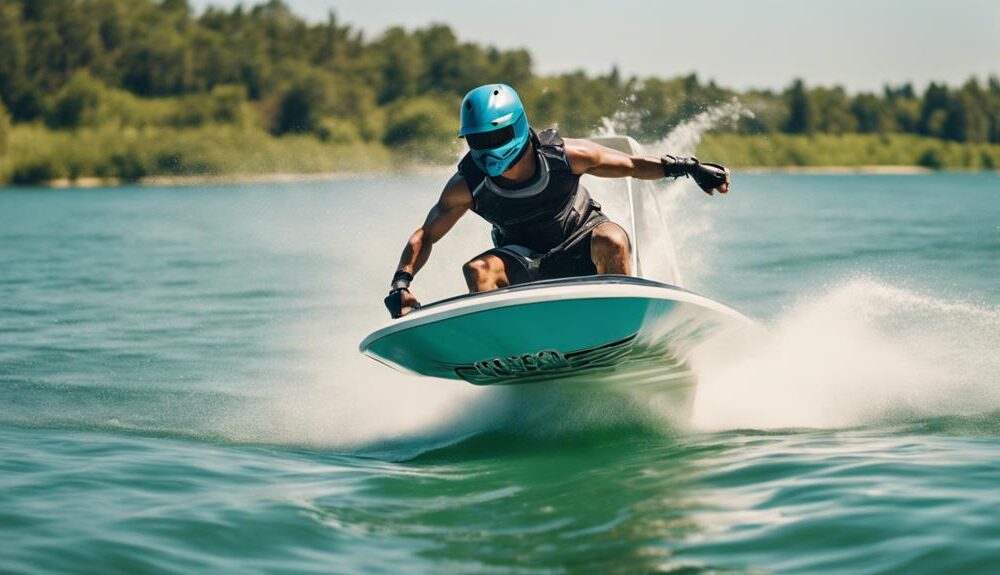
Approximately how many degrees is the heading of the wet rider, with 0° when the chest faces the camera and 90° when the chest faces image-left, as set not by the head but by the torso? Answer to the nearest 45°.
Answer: approximately 0°

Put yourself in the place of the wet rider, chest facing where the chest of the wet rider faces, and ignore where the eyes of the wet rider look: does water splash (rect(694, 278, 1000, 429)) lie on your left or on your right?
on your left
